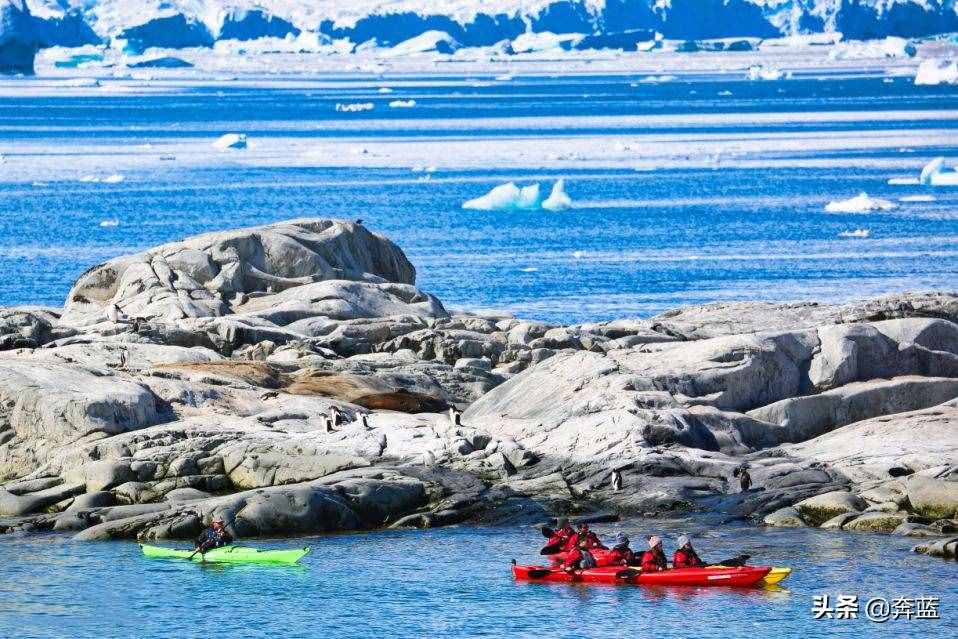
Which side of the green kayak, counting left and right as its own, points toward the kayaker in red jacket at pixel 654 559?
front

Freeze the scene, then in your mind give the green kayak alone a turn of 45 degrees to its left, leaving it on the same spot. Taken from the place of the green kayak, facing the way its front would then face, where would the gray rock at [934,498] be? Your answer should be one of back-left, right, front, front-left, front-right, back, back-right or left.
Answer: front-right

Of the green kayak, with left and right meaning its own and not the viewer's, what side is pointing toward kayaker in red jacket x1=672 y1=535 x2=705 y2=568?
front

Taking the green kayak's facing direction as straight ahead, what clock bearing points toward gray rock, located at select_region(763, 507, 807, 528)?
The gray rock is roughly at 12 o'clock from the green kayak.

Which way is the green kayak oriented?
to the viewer's right

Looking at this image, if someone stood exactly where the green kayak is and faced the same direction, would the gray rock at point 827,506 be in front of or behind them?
in front
